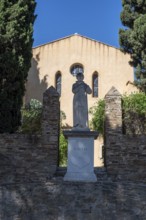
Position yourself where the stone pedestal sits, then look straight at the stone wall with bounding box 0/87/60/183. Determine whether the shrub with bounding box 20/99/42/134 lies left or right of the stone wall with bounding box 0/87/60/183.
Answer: right

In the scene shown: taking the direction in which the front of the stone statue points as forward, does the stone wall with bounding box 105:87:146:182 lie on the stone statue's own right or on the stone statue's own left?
on the stone statue's own left

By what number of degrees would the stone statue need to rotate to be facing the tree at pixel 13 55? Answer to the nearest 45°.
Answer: approximately 135° to its right

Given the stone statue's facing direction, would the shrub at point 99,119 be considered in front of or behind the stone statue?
behind

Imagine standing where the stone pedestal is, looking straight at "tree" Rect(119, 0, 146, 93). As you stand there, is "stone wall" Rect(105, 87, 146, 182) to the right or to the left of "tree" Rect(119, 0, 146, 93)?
right

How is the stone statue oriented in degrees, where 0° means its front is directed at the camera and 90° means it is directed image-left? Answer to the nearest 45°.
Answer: approximately 0°

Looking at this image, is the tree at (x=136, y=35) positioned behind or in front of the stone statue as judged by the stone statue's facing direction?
behind
